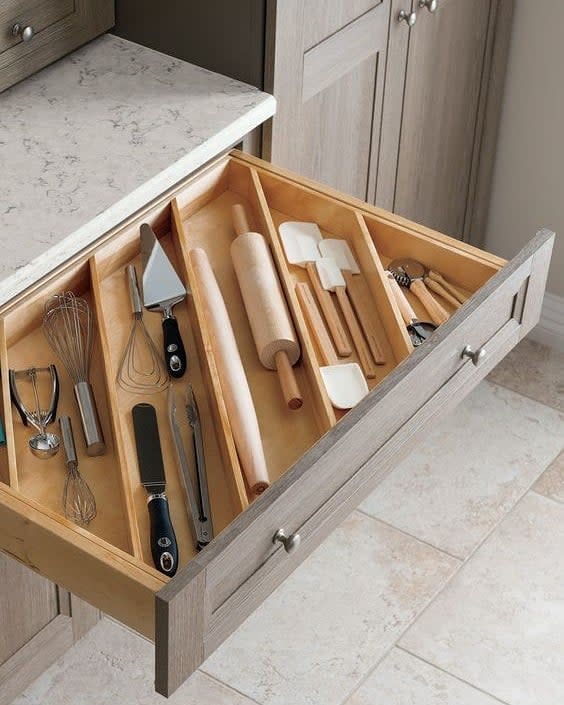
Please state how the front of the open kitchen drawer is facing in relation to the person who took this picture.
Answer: facing the viewer and to the right of the viewer

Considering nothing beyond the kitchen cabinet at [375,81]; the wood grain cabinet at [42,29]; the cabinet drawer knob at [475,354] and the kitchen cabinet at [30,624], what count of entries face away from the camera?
0

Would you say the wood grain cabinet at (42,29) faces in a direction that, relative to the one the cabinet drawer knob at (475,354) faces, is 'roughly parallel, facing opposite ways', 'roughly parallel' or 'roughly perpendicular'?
roughly parallel

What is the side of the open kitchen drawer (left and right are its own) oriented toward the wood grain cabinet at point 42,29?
back

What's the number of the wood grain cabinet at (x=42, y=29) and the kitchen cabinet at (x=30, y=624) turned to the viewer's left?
0

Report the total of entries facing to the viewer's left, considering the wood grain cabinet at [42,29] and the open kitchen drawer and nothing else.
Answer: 0

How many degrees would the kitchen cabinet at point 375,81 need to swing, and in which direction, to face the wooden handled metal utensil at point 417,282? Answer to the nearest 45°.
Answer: approximately 45° to its left
